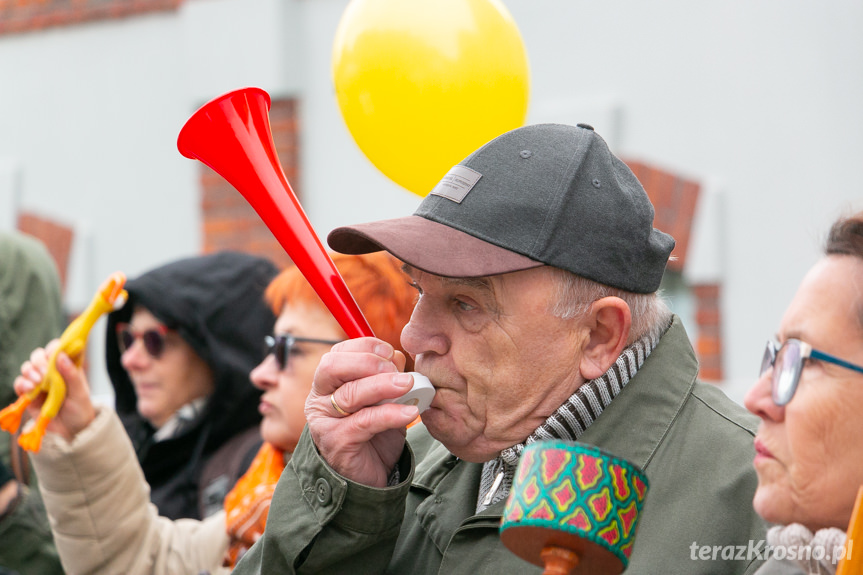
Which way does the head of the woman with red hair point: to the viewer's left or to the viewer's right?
to the viewer's left

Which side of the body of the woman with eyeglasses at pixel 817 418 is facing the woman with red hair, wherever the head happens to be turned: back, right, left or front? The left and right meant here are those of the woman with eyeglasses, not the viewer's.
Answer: front

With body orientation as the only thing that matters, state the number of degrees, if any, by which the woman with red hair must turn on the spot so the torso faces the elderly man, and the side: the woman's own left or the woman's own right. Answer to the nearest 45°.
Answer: approximately 135° to the woman's own left

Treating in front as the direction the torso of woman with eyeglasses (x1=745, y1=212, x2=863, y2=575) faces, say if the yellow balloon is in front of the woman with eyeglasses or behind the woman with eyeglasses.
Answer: in front

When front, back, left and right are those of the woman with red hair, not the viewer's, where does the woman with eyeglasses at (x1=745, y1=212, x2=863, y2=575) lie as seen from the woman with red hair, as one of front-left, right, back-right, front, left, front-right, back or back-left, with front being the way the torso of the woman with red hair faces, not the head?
back-left

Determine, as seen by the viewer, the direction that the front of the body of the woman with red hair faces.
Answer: to the viewer's left

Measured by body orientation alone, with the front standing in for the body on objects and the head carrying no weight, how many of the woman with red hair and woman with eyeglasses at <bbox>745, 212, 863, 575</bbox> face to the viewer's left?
2

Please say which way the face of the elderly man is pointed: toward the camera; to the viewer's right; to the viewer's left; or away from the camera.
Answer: to the viewer's left

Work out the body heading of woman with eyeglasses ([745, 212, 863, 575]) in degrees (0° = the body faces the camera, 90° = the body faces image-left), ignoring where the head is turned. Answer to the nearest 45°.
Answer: approximately 90°

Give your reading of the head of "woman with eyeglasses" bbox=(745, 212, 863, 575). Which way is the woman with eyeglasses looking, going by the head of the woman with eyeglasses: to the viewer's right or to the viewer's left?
to the viewer's left
